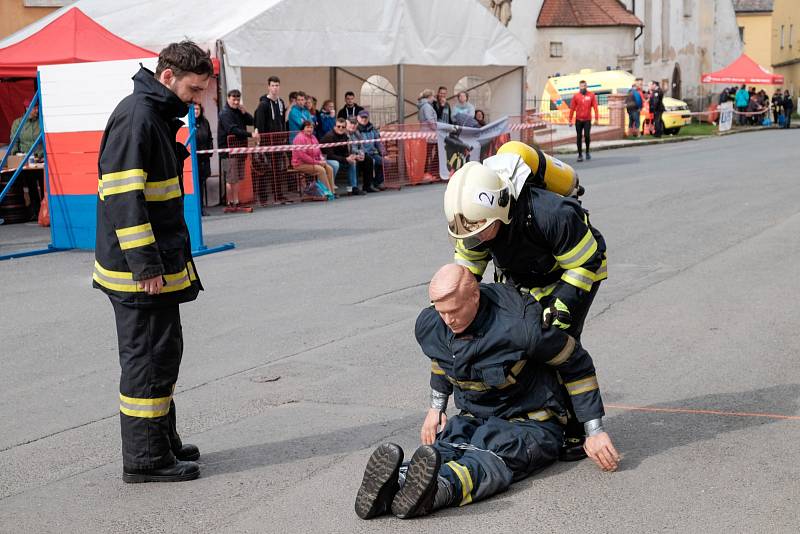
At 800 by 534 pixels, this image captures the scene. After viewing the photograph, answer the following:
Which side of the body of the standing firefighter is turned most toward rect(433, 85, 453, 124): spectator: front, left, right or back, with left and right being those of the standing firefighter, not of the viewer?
left

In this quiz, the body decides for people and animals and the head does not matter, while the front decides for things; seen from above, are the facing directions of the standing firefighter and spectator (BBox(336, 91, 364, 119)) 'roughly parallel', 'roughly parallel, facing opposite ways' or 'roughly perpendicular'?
roughly perpendicular

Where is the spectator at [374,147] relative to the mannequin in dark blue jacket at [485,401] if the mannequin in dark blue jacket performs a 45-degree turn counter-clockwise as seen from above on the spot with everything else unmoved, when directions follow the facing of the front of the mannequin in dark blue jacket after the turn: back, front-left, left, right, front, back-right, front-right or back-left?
back

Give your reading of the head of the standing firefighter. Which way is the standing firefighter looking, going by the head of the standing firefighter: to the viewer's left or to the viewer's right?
to the viewer's right

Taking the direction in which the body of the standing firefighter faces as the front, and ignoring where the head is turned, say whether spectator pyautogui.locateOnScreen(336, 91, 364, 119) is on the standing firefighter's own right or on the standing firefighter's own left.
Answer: on the standing firefighter's own left

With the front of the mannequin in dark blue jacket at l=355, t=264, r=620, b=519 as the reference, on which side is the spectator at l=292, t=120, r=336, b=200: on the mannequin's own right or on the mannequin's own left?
on the mannequin's own right

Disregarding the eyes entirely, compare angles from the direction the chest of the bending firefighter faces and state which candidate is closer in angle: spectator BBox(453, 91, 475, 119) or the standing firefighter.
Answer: the standing firefighter

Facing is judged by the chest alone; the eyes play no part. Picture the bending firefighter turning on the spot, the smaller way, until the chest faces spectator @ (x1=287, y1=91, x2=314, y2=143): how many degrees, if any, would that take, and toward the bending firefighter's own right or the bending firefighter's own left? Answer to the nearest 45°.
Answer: approximately 135° to the bending firefighter's own right

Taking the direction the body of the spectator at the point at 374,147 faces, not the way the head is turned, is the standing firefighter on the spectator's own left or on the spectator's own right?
on the spectator's own right

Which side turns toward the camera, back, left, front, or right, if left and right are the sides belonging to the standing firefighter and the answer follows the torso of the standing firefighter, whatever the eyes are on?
right

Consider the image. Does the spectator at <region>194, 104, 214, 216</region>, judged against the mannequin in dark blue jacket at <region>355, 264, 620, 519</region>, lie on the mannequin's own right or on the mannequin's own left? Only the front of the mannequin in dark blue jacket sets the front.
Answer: on the mannequin's own right

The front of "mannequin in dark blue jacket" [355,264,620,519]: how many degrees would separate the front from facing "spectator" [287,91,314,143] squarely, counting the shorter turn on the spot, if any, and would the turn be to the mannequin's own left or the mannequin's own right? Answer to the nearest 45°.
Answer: approximately 135° to the mannequin's own right
